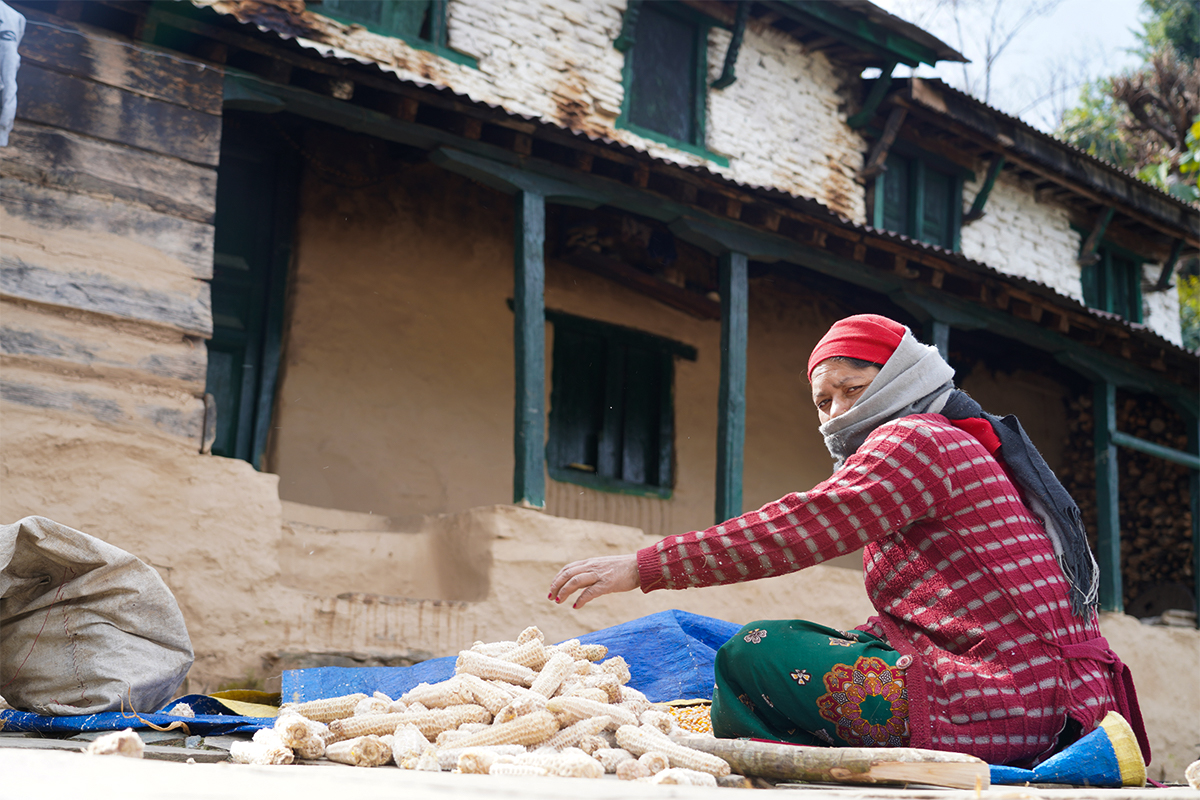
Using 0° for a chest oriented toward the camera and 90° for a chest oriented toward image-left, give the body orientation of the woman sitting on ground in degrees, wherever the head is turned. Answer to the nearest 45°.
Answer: approximately 90°

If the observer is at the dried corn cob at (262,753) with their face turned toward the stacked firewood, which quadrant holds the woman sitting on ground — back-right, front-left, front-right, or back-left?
front-right

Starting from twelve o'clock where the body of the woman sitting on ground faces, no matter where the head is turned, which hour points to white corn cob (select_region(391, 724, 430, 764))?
The white corn cob is roughly at 12 o'clock from the woman sitting on ground.

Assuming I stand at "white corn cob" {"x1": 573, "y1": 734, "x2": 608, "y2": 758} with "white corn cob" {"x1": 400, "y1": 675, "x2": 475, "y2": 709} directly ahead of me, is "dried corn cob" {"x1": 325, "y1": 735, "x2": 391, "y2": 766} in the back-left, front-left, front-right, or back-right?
front-left

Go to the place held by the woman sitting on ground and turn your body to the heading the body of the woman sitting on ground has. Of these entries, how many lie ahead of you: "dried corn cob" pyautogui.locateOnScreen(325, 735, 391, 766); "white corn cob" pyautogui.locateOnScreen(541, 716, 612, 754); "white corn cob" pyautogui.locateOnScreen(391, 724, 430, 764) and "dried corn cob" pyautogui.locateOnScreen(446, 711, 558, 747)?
4

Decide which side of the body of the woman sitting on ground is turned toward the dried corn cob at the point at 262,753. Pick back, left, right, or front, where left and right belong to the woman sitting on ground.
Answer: front

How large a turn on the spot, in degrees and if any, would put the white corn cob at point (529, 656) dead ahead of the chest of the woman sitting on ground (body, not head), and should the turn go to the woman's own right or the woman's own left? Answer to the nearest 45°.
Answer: approximately 45° to the woman's own right

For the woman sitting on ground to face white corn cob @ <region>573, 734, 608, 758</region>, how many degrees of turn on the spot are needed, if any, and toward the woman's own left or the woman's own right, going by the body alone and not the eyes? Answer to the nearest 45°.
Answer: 0° — they already face it

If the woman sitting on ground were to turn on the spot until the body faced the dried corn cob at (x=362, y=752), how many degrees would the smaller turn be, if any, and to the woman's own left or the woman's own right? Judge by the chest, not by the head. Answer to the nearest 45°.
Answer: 0° — they already face it

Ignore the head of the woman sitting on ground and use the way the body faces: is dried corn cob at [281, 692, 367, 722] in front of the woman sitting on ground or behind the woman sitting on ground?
in front
